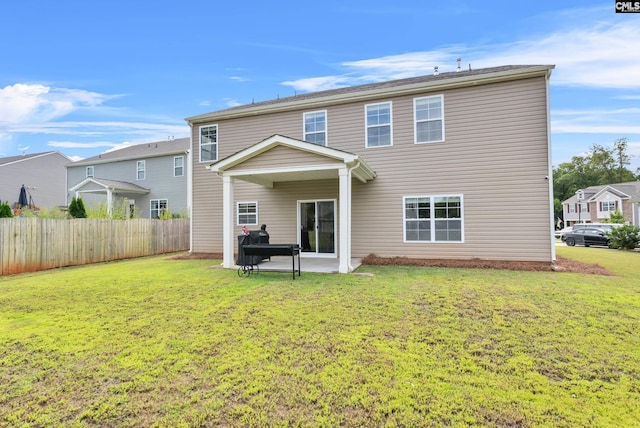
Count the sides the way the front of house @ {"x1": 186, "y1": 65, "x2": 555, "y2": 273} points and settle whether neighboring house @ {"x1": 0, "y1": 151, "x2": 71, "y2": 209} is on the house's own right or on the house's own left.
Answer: on the house's own left

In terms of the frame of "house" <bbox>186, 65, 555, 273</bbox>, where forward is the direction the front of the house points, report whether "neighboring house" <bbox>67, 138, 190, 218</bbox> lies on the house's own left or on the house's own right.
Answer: on the house's own left

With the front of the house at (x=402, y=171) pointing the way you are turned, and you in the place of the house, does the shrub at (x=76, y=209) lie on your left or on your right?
on your left

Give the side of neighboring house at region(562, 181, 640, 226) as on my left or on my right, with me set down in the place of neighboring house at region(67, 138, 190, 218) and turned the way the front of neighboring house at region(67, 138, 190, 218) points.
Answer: on my right

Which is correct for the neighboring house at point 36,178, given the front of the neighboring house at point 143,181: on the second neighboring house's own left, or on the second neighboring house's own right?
on the second neighboring house's own left

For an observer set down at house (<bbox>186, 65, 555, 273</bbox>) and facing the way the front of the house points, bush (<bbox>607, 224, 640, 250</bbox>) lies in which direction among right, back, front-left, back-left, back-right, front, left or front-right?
front-right

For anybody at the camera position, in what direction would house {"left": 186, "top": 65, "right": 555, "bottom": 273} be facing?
facing away from the viewer

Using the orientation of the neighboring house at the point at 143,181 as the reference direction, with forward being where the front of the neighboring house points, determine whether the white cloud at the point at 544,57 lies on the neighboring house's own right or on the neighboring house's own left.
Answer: on the neighboring house's own right

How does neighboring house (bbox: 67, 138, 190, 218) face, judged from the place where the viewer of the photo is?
facing away from the viewer and to the right of the viewer

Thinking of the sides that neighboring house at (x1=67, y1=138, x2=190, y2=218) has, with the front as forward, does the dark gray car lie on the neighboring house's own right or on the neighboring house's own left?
on the neighboring house's own right

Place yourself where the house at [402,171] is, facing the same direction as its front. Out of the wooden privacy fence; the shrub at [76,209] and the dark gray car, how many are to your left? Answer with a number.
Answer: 2

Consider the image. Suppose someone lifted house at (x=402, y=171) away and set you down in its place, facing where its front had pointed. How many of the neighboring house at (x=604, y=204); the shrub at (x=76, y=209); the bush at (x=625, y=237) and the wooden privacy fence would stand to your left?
2

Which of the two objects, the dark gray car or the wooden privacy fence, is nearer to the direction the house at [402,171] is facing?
the dark gray car
